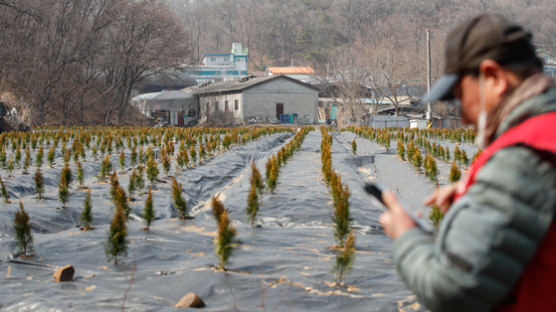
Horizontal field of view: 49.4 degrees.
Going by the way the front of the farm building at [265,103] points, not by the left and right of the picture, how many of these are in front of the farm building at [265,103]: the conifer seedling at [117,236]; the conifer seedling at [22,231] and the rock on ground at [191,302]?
3

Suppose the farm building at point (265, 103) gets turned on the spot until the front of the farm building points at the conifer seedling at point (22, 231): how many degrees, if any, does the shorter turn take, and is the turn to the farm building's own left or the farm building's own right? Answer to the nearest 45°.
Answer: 0° — it already faces it

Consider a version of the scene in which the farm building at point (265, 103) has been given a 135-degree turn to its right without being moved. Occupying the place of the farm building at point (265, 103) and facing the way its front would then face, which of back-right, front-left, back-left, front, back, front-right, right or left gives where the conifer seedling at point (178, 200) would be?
back-left

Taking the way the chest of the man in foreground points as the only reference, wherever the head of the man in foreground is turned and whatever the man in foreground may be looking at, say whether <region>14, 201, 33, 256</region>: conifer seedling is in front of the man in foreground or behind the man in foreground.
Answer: in front

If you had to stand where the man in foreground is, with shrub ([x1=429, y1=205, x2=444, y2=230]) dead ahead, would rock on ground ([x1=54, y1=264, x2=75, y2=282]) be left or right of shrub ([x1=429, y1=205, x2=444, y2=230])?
left

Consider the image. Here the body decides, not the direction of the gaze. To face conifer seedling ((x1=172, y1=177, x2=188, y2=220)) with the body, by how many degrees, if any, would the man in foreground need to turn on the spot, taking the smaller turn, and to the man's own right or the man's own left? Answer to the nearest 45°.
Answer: approximately 45° to the man's own right

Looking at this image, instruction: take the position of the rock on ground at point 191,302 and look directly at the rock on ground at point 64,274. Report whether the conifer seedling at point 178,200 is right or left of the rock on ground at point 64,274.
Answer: right

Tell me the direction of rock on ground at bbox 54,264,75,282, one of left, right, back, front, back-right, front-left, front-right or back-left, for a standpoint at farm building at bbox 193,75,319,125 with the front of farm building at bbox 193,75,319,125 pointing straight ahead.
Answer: front

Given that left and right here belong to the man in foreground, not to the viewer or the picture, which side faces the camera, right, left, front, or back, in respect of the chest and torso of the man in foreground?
left

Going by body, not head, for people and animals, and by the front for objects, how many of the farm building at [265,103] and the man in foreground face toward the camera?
1

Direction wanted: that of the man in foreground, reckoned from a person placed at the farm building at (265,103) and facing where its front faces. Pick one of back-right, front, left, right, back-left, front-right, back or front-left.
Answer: front

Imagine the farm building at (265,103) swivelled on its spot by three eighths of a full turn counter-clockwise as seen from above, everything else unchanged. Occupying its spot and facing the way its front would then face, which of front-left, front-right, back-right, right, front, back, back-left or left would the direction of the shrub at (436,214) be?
back-right

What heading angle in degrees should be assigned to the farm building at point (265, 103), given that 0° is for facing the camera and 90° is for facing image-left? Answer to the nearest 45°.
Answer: approximately 0°

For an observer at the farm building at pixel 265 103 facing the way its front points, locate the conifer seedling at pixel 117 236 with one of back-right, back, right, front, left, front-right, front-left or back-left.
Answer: front

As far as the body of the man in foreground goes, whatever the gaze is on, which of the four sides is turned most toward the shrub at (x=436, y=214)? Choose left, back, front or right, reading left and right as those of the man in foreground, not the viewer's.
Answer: right

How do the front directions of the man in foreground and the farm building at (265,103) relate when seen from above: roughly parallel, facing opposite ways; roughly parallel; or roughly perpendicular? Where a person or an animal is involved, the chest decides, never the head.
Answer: roughly perpendicular
